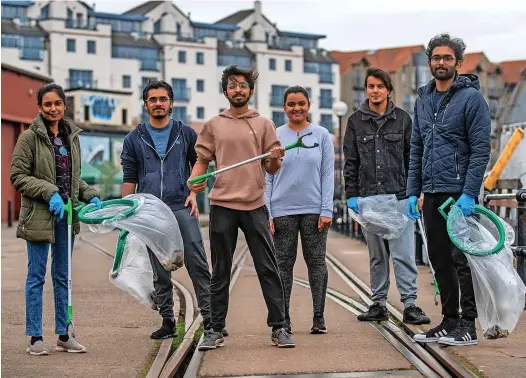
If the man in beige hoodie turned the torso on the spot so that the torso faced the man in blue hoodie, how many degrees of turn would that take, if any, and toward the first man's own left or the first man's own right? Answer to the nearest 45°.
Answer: approximately 135° to the first man's own right

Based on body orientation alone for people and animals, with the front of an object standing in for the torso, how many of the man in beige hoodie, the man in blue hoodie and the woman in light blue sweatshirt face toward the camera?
3

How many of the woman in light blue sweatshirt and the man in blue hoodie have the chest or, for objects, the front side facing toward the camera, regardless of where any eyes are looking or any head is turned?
2

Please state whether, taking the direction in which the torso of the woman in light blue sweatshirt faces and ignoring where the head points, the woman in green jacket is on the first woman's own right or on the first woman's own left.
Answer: on the first woman's own right

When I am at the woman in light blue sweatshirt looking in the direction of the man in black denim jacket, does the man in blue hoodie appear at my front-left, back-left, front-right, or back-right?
back-left

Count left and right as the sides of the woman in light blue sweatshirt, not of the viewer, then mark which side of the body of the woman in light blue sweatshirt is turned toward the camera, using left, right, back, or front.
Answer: front

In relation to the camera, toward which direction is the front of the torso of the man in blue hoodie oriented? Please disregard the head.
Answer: toward the camera

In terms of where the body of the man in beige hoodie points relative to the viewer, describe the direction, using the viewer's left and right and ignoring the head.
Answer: facing the viewer

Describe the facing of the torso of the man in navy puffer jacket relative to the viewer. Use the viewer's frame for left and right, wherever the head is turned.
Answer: facing the viewer and to the left of the viewer

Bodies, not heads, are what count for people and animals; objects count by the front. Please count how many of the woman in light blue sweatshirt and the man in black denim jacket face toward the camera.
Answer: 2

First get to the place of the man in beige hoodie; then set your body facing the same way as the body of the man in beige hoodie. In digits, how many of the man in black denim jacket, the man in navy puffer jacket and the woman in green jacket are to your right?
1

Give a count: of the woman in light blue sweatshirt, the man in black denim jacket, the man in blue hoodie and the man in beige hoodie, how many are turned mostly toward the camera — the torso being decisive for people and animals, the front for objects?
4

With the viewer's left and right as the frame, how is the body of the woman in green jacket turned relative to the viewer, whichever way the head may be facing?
facing the viewer and to the right of the viewer

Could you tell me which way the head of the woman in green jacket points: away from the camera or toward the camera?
toward the camera

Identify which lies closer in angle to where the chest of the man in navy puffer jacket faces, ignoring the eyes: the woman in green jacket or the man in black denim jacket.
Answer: the woman in green jacket
